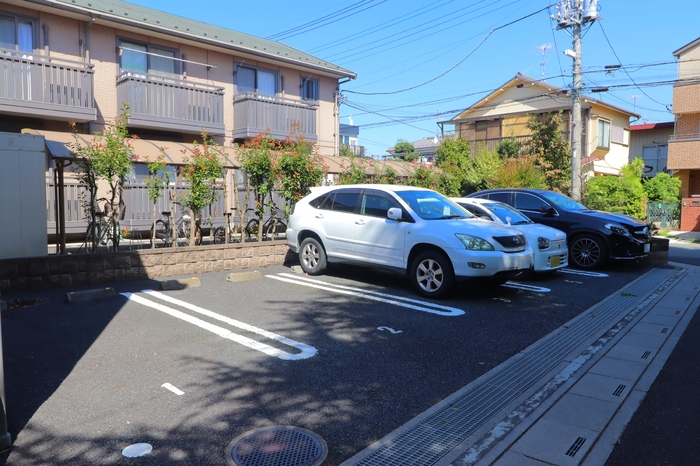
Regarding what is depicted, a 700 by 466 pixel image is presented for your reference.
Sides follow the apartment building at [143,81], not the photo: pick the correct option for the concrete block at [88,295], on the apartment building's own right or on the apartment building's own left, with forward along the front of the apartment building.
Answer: on the apartment building's own right

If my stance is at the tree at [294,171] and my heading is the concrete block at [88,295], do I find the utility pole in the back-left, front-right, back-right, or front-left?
back-left

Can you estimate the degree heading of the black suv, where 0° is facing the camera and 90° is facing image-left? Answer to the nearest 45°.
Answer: approximately 315°

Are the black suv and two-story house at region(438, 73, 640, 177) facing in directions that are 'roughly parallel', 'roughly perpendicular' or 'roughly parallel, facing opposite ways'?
roughly perpendicular

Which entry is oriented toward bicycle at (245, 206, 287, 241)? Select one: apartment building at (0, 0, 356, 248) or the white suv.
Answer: the apartment building

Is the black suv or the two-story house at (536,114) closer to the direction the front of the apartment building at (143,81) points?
the black suv

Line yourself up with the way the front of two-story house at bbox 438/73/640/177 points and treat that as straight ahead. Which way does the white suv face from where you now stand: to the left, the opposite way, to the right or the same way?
to the left

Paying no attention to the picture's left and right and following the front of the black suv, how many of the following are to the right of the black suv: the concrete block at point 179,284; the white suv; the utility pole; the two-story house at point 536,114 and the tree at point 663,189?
2

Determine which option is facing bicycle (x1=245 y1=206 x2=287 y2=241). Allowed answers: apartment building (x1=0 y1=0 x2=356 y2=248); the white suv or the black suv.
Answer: the apartment building

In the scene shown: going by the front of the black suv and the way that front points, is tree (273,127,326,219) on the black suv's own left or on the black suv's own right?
on the black suv's own right

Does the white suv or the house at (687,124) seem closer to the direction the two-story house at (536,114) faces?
the white suv
